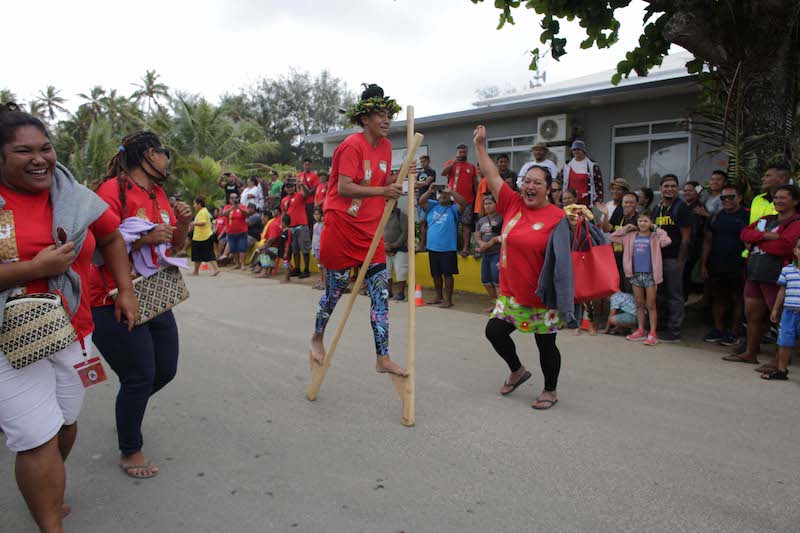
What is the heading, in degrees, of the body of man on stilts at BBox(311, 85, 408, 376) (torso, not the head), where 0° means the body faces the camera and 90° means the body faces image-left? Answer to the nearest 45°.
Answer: approximately 315°

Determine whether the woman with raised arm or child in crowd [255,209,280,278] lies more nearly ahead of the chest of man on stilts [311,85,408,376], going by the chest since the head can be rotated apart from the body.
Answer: the woman with raised arm

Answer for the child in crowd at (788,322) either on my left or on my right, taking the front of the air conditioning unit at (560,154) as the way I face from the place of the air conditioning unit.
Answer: on my left

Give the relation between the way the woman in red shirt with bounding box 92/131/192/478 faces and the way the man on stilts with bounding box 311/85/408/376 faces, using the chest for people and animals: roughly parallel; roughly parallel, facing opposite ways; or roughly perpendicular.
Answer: roughly parallel

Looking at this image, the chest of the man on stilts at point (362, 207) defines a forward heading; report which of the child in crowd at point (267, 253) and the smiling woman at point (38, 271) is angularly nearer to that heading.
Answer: the smiling woman

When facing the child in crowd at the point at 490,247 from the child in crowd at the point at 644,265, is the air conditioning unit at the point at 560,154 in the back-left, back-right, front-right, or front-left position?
front-right

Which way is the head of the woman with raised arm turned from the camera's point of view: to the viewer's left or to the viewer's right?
to the viewer's left

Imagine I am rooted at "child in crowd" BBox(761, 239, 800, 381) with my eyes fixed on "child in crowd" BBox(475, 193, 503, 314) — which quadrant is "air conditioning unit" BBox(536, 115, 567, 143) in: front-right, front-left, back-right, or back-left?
front-right

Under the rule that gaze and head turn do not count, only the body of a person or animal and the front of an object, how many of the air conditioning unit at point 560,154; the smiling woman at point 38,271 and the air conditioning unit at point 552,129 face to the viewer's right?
0

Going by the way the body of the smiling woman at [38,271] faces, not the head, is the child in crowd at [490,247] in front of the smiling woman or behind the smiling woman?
behind

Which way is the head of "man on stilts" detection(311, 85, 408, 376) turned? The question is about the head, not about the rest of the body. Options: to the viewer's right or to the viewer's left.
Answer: to the viewer's right

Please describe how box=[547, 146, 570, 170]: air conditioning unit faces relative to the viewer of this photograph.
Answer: facing the viewer and to the left of the viewer

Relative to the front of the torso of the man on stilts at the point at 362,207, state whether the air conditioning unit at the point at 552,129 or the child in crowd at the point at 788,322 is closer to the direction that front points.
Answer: the child in crowd

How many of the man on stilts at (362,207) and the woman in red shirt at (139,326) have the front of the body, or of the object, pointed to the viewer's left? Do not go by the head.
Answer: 0
